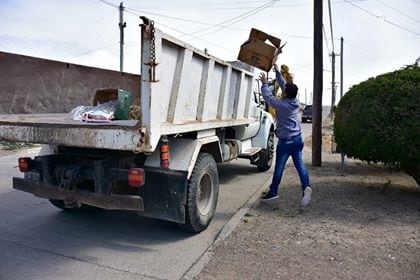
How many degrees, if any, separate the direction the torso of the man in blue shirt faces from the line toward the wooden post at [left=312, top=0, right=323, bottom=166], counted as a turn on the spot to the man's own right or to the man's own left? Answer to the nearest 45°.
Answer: approximately 45° to the man's own right

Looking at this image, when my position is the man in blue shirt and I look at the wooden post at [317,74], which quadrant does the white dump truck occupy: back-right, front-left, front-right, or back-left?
back-left

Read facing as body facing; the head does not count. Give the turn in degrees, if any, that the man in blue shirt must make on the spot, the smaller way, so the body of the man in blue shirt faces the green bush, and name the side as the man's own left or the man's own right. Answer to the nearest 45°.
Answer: approximately 135° to the man's own right

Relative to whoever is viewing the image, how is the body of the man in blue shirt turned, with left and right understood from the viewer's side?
facing away from the viewer and to the left of the viewer

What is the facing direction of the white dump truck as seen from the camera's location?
facing away from the viewer and to the right of the viewer

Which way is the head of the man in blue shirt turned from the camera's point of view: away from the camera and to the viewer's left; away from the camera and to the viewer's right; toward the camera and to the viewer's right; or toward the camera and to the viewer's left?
away from the camera and to the viewer's left

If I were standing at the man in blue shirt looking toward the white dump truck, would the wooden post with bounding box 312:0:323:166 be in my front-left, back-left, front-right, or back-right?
back-right

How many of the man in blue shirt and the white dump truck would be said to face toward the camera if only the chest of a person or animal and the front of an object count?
0

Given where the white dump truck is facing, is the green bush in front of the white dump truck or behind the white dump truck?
in front

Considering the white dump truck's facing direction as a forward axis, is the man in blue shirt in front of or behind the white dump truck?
in front

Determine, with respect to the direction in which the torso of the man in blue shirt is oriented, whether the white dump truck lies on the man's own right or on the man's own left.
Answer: on the man's own left
